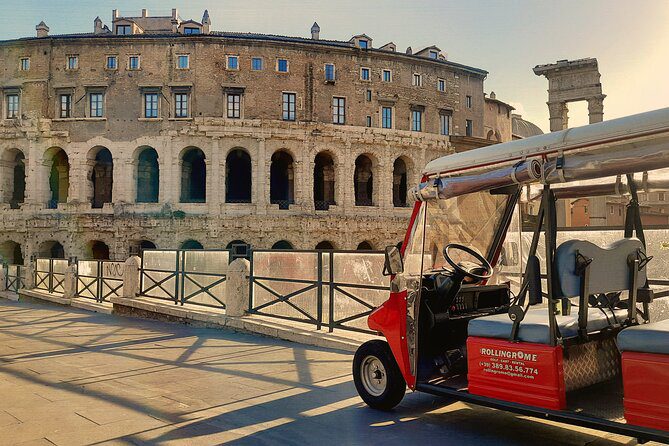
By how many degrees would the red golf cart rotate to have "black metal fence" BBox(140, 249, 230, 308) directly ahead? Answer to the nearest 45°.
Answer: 0° — it already faces it

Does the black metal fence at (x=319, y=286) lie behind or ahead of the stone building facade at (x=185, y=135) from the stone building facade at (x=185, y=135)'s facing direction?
ahead

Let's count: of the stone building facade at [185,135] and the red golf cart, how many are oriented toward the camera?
1

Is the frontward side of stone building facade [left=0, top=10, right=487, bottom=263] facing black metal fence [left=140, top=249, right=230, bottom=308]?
yes

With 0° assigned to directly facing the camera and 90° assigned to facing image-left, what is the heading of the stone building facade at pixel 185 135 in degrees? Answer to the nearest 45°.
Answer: approximately 0°

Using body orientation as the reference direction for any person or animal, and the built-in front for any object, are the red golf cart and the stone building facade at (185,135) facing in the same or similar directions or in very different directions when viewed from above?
very different directions

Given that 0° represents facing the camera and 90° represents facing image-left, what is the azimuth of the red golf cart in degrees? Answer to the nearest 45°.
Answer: approximately 135°

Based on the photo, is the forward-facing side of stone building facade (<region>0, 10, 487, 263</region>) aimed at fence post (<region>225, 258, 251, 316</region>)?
yes

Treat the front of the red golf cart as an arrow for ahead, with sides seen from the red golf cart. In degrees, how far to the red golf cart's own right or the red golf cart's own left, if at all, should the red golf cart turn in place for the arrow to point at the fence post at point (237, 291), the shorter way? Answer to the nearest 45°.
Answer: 0° — it already faces it

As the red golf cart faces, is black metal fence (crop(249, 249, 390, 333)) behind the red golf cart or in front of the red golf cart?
in front
